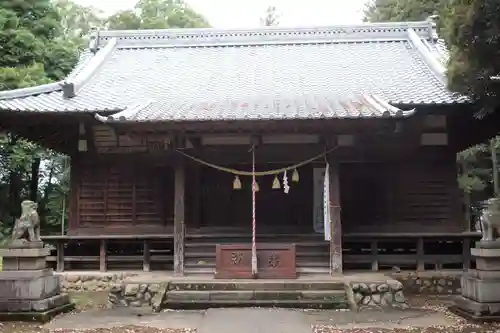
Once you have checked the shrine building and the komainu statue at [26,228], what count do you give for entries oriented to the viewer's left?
0

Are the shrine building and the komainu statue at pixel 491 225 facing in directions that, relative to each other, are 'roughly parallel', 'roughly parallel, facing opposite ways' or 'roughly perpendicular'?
roughly perpendicular

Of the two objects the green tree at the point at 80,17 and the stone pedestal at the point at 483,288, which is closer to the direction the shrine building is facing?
the stone pedestal

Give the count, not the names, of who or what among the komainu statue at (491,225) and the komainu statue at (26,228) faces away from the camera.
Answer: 0

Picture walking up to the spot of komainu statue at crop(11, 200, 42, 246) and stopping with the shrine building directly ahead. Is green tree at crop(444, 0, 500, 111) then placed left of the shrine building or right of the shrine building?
right

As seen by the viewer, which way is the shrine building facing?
toward the camera

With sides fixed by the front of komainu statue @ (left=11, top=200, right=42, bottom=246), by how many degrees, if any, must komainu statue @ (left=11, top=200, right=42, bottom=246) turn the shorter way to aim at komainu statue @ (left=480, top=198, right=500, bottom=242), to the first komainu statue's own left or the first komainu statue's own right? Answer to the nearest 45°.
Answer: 0° — it already faces it

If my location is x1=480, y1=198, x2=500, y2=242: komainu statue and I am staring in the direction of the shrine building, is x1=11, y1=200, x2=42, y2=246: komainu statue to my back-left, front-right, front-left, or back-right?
front-left

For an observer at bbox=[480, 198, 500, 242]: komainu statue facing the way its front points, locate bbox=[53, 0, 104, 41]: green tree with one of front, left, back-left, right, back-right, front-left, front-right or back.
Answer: right

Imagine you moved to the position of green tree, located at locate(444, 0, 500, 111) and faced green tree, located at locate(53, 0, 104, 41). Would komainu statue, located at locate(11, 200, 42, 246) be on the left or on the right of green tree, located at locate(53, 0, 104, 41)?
left

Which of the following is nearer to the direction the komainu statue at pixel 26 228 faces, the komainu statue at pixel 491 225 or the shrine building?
the komainu statue

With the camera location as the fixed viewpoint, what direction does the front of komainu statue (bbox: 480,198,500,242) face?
facing the viewer and to the left of the viewer

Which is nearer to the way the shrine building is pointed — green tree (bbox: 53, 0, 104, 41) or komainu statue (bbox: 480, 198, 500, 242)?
the komainu statue

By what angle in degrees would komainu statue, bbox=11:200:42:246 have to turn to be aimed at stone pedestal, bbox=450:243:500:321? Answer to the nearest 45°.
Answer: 0° — it already faces it

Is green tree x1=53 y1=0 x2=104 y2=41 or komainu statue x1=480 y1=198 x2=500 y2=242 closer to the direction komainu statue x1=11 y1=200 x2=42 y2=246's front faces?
the komainu statue

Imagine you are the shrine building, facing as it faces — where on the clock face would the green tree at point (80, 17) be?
The green tree is roughly at 5 o'clock from the shrine building.

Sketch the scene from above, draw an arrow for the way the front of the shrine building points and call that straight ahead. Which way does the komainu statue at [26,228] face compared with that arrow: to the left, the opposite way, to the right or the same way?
to the left

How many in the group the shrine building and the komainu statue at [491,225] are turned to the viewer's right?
0

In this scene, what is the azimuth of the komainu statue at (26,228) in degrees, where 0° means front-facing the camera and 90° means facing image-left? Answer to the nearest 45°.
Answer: approximately 315°
